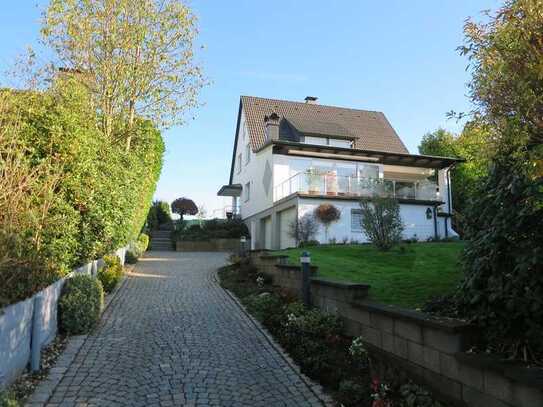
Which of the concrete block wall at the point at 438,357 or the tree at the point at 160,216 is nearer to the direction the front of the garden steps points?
the concrete block wall

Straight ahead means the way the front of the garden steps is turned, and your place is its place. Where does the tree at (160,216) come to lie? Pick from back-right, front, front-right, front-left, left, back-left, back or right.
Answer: back

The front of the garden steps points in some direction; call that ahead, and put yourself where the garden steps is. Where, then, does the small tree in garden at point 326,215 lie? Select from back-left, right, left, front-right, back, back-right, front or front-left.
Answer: front-left

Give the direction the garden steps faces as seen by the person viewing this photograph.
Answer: facing the viewer

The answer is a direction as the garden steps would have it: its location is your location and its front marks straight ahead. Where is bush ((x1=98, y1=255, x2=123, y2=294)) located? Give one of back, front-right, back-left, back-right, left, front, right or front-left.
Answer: front

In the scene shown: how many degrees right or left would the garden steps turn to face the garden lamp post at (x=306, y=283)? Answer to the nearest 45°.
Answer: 0° — it already faces it

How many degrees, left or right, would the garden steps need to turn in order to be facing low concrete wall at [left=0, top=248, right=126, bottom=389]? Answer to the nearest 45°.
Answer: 0° — it already faces it

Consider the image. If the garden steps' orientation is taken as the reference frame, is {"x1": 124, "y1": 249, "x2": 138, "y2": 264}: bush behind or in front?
in front

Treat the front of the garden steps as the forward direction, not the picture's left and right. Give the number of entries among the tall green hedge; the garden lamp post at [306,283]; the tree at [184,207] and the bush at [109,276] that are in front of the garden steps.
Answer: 3

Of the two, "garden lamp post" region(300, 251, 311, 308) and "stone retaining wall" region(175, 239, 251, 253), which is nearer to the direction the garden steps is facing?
the garden lamp post

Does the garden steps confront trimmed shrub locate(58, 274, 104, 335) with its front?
yes

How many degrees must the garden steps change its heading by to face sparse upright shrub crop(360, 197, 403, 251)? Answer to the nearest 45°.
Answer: approximately 45° to its left

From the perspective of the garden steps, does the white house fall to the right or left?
on its left

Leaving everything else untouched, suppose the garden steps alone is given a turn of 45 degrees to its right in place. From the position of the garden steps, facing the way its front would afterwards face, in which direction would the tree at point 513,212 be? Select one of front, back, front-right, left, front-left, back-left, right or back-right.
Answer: front-left

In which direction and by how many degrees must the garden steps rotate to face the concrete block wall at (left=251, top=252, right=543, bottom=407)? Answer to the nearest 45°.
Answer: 0° — it already faces it

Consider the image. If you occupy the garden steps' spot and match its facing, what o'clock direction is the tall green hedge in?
The tall green hedge is roughly at 12 o'clock from the garden steps.

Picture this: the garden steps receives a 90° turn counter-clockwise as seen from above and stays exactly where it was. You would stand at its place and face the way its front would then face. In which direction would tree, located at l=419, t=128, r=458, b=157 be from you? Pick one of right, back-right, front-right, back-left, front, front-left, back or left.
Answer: front
